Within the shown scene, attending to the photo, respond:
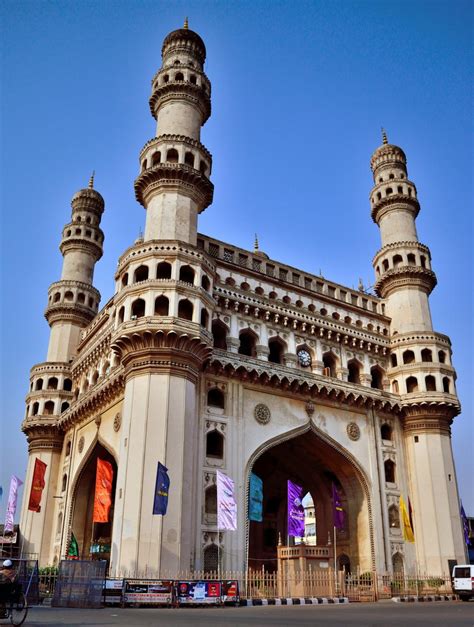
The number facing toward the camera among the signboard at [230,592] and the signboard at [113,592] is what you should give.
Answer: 2

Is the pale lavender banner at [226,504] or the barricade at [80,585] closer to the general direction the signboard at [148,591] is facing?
the barricade

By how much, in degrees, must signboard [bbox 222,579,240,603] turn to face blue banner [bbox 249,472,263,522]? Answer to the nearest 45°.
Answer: approximately 180°

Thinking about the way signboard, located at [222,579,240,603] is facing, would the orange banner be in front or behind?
behind

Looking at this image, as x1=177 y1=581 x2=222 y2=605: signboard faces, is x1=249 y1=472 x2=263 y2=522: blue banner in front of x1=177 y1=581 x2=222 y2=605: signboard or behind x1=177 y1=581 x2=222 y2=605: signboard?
behind

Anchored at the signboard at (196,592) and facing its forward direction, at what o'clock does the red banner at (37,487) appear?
The red banner is roughly at 5 o'clock from the signboard.

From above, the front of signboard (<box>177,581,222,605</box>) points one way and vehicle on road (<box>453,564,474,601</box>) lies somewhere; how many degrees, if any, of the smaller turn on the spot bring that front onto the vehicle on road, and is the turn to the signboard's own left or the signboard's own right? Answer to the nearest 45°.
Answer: approximately 135° to the signboard's own left
